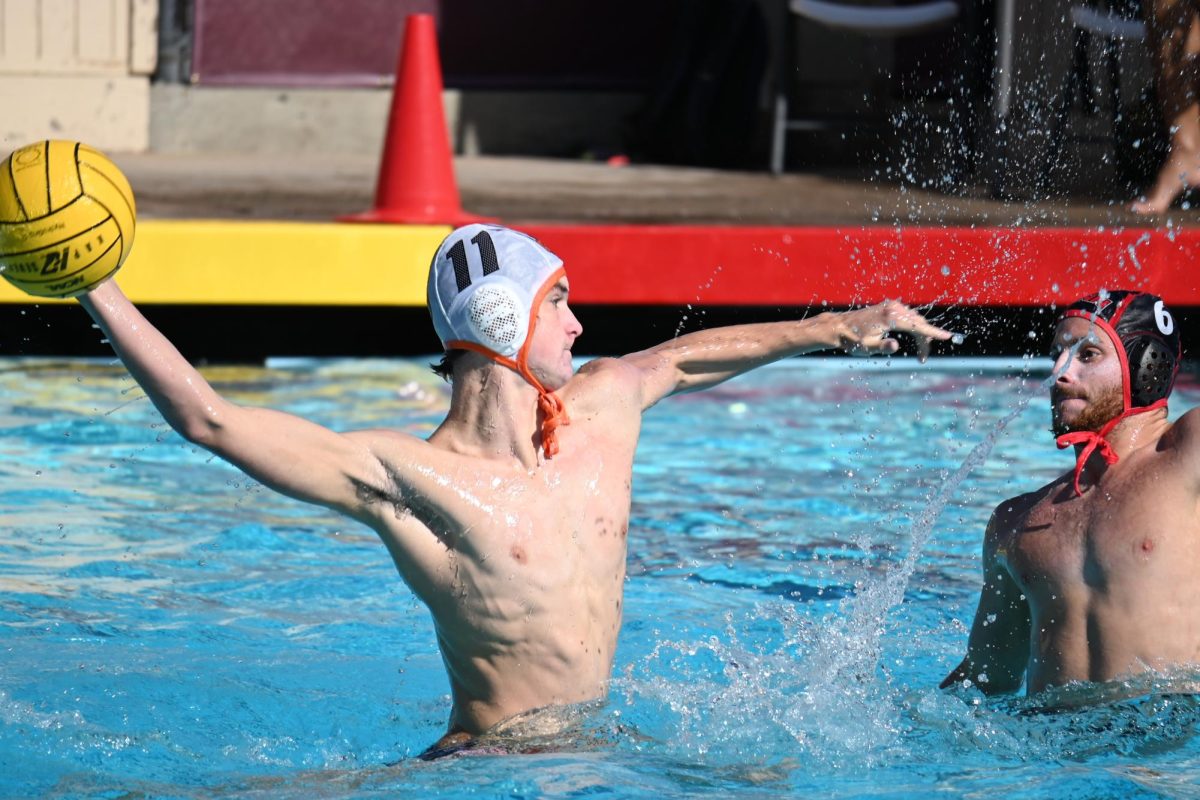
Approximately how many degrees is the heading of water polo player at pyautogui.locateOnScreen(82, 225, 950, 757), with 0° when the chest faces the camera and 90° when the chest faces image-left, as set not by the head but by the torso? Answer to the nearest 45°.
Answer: approximately 315°

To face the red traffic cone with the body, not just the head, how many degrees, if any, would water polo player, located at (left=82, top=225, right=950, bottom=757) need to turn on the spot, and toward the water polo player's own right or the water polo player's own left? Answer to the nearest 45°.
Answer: approximately 135° to the water polo player's own left

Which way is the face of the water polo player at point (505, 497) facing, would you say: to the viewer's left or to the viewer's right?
to the viewer's right

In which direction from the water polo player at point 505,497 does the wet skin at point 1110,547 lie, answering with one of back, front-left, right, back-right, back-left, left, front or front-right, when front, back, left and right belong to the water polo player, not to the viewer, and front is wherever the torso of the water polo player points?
front-left

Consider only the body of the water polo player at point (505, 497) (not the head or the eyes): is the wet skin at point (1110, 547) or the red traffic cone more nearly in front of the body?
the wet skin
